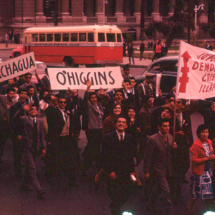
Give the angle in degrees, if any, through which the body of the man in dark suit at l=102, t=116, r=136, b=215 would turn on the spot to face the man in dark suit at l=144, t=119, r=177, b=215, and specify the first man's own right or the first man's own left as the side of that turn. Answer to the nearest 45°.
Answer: approximately 135° to the first man's own left

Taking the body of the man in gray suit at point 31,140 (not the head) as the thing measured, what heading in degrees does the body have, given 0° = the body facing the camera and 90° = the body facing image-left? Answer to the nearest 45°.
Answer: approximately 0°

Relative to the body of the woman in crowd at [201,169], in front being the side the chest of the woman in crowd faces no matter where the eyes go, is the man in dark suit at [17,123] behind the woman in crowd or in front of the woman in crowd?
behind

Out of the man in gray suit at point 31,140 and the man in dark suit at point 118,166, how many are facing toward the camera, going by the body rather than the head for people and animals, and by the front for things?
2

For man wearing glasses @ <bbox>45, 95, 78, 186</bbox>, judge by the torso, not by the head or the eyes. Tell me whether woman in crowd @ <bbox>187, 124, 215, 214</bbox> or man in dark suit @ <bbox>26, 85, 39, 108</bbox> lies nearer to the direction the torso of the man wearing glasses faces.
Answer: the woman in crowd

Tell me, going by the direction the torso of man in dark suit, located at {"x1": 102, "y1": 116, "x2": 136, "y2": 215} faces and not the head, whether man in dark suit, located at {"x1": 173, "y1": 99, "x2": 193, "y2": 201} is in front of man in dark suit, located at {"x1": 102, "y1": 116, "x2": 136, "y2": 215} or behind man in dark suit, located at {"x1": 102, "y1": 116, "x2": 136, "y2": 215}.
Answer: behind
